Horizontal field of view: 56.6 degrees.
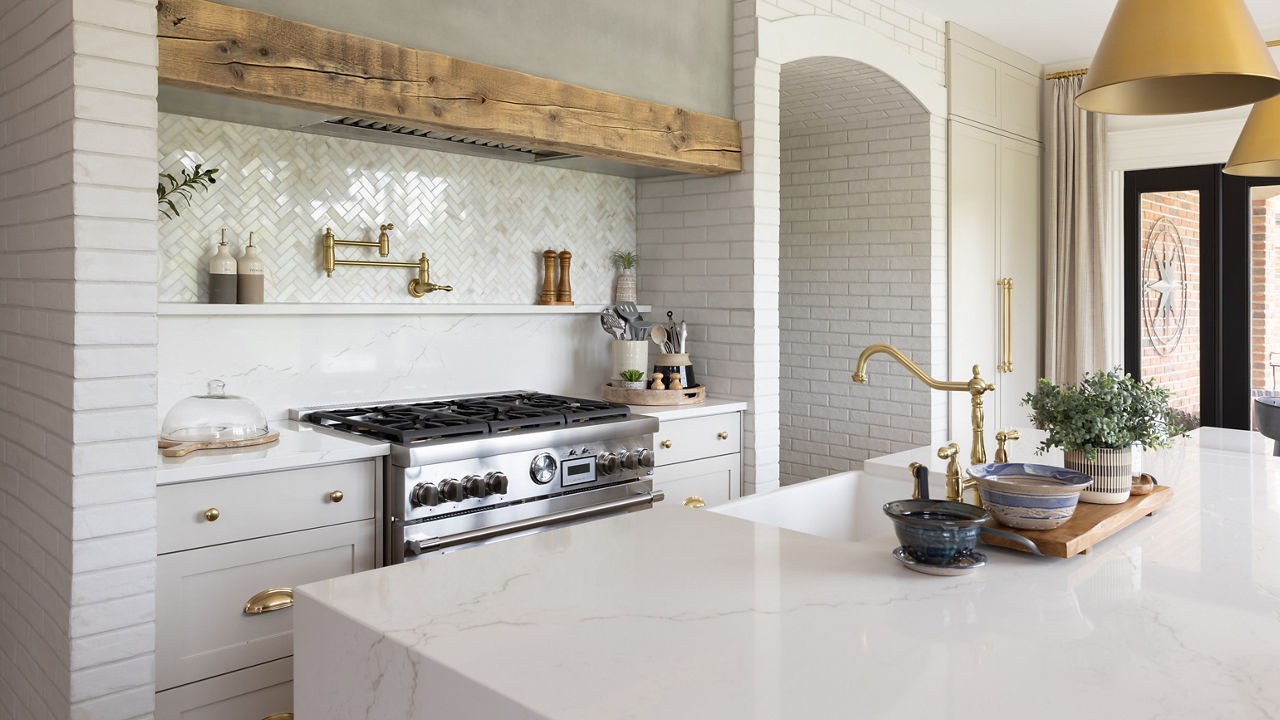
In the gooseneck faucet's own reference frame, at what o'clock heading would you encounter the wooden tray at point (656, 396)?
The wooden tray is roughly at 2 o'clock from the gooseneck faucet.

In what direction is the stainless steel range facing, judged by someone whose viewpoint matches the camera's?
facing the viewer and to the right of the viewer

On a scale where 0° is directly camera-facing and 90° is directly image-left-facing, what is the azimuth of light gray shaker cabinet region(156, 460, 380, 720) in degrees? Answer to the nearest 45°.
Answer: approximately 315°

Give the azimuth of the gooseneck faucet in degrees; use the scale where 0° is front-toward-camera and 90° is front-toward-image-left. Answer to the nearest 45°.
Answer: approximately 90°

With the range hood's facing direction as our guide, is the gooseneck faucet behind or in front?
in front

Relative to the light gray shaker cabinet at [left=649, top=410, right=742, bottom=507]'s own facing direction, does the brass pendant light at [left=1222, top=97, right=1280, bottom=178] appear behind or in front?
in front

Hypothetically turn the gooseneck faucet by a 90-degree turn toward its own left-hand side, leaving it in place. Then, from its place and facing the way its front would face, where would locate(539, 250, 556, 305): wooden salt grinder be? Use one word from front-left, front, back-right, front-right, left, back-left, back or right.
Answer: back-right

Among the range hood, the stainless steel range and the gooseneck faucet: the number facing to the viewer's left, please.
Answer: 1
